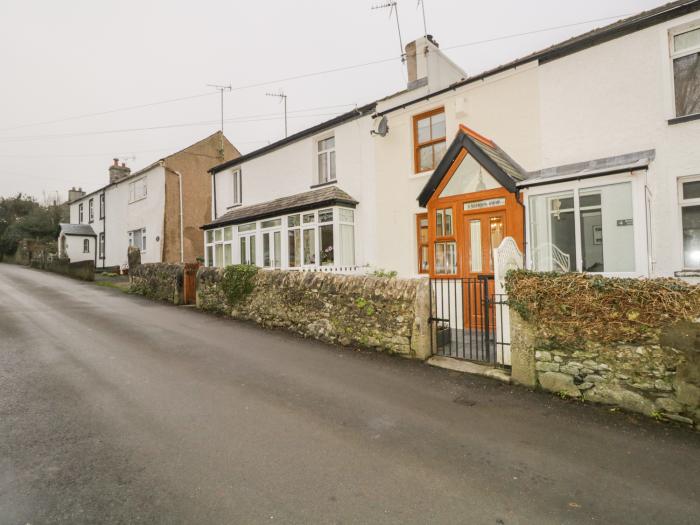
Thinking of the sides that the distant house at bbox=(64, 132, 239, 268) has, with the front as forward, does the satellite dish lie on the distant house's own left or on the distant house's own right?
on the distant house's own left

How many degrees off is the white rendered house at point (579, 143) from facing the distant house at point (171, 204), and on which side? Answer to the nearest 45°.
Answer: approximately 90° to its right

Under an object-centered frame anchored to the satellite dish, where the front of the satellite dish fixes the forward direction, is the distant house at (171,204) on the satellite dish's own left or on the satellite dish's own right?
on the satellite dish's own right

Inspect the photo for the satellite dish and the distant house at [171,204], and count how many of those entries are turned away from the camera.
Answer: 0

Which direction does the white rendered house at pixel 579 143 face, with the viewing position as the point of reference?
facing the viewer and to the left of the viewer

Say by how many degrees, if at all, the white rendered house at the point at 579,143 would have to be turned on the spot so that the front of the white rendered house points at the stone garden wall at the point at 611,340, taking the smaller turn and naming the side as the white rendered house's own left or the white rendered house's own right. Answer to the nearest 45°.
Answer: approximately 45° to the white rendered house's own left

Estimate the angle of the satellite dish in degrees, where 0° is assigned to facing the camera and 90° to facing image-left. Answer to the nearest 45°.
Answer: approximately 45°

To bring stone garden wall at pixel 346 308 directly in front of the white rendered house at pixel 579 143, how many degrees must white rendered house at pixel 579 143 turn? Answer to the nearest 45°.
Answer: approximately 45° to its right

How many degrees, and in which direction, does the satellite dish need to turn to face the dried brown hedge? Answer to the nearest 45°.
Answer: approximately 45° to its left
